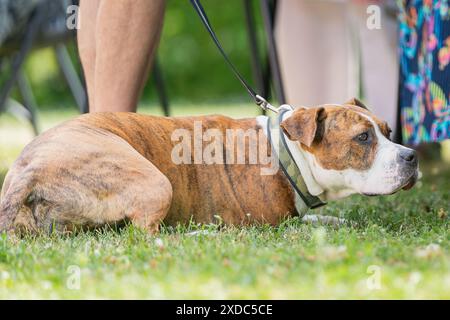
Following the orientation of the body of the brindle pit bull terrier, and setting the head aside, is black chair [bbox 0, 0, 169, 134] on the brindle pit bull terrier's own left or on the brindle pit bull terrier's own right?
on the brindle pit bull terrier's own left

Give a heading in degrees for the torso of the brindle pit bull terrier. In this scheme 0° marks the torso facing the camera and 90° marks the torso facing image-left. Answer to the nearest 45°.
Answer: approximately 270°
